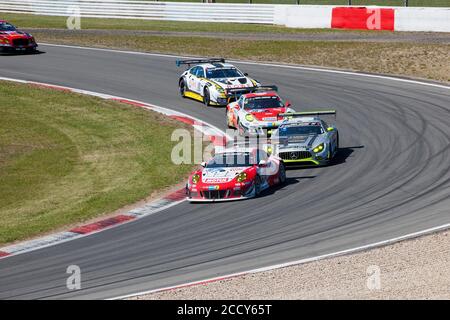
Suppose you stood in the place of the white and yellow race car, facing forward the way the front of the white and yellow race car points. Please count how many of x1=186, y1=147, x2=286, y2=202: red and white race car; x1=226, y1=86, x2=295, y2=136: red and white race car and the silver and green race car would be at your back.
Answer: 0

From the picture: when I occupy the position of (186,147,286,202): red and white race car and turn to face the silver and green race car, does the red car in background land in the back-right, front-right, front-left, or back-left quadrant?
front-left

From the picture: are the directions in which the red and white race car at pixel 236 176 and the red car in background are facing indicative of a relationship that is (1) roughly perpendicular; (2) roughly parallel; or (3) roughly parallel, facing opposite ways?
roughly perpendicular

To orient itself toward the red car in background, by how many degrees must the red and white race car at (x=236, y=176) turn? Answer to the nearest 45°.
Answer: approximately 90° to its right

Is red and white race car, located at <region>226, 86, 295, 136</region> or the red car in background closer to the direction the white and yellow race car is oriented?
the red and white race car

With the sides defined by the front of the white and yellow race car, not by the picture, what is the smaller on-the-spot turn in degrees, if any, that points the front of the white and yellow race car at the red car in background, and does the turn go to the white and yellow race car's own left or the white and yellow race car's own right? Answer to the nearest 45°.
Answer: approximately 180°

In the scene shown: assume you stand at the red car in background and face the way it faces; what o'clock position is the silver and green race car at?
The silver and green race car is roughly at 1 o'clock from the red car in background.

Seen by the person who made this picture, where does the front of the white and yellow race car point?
facing the viewer and to the right of the viewer

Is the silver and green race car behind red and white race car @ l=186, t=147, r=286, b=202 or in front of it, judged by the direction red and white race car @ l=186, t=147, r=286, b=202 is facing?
behind

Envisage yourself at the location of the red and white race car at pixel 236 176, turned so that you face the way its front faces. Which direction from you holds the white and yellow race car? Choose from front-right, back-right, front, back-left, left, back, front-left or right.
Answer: back-right

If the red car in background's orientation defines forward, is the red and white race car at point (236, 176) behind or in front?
in front

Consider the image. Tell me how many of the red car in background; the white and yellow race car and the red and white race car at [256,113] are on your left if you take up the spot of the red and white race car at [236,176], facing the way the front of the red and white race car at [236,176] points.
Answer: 0
